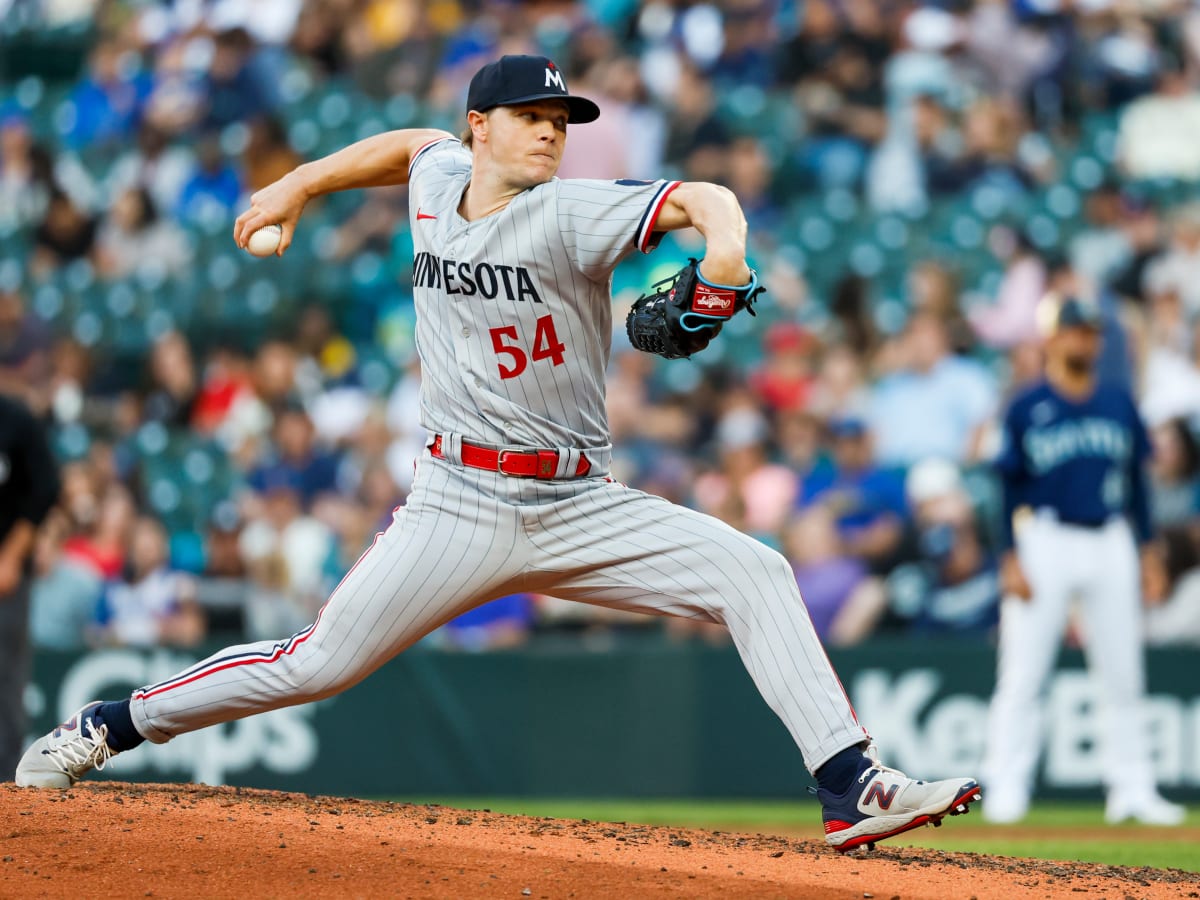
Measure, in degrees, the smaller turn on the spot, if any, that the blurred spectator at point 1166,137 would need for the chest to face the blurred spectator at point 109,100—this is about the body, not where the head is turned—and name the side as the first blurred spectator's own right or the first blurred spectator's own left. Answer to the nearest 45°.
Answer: approximately 90° to the first blurred spectator's own right

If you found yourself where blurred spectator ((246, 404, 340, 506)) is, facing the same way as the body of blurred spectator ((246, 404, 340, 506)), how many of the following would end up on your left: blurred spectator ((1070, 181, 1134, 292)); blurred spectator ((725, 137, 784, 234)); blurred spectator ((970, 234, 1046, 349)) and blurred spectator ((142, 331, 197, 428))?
3

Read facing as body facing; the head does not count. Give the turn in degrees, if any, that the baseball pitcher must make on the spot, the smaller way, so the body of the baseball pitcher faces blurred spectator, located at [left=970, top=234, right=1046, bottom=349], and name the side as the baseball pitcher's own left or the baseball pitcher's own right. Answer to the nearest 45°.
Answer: approximately 135° to the baseball pitcher's own left

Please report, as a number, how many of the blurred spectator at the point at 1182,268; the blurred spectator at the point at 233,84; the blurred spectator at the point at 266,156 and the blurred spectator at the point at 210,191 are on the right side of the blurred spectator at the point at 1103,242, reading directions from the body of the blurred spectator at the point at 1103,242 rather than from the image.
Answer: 3

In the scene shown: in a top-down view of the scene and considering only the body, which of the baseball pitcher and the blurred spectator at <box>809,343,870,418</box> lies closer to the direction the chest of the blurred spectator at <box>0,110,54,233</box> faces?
the baseball pitcher

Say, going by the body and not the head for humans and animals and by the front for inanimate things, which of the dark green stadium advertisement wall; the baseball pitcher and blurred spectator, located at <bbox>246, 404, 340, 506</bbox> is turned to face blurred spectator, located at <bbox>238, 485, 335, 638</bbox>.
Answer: blurred spectator, located at <bbox>246, 404, 340, 506</bbox>

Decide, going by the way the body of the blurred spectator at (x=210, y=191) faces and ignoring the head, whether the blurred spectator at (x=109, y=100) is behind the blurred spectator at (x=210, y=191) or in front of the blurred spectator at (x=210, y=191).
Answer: behind

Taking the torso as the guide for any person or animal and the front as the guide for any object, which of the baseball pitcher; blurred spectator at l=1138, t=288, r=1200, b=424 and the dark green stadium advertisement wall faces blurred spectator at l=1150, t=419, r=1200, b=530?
blurred spectator at l=1138, t=288, r=1200, b=424

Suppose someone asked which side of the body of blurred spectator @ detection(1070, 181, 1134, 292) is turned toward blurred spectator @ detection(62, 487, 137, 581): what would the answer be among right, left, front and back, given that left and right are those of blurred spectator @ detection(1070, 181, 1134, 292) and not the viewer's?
right
